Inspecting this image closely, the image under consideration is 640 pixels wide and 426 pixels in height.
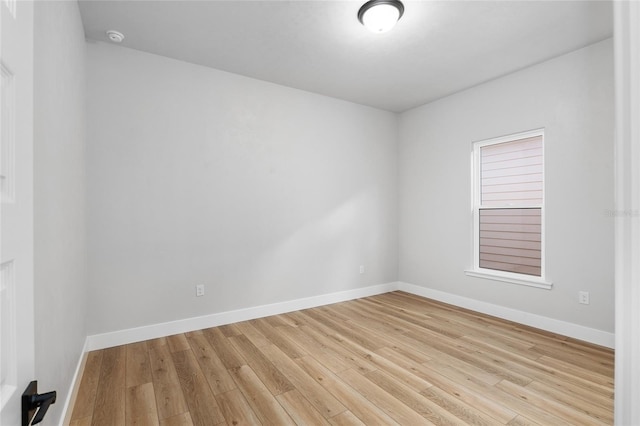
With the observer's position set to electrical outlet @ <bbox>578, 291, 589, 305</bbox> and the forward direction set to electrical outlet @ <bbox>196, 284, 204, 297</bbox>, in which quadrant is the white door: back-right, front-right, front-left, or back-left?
front-left

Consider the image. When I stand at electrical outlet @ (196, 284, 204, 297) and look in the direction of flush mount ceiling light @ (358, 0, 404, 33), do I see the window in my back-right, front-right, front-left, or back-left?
front-left

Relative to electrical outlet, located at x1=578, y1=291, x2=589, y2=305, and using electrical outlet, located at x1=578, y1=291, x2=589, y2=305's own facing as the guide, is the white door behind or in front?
in front

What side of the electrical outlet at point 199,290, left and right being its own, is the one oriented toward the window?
left

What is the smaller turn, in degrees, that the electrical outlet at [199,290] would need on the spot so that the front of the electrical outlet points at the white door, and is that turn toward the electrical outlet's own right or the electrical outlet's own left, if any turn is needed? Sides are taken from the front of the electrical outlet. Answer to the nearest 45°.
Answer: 0° — it already faces it

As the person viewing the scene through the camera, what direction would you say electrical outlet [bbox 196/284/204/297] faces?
facing the viewer

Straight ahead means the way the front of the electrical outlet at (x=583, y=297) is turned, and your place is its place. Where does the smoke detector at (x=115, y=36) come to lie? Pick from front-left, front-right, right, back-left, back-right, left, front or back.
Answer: front-right

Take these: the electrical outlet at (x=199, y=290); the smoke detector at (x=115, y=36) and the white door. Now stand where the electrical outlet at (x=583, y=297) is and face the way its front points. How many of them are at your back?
0
